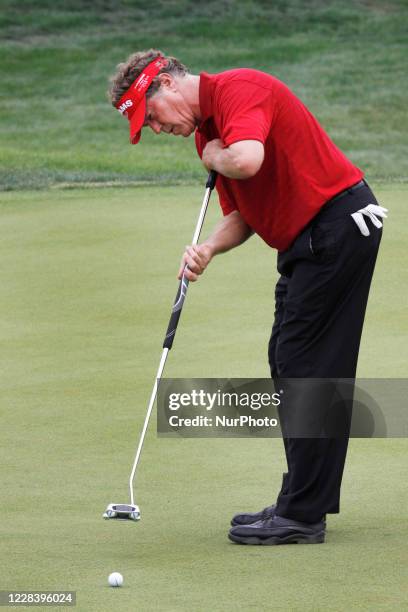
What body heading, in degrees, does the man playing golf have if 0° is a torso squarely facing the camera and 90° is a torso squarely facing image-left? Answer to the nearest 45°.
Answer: approximately 90°

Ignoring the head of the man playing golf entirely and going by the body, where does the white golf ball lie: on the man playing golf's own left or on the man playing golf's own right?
on the man playing golf's own left
